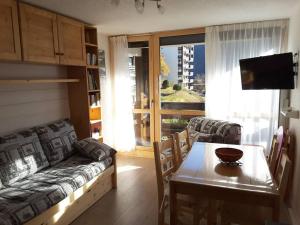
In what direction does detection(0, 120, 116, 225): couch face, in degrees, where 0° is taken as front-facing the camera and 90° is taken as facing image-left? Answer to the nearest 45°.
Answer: approximately 315°

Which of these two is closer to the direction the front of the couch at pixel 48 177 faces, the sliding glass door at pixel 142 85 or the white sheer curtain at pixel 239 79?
the white sheer curtain

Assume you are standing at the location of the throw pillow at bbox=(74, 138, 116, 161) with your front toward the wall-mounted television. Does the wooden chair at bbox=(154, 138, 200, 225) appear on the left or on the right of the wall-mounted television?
right

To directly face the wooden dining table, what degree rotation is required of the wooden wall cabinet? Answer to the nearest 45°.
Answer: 0° — it already faces it

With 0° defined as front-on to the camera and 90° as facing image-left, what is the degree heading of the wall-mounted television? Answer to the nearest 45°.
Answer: approximately 45°
